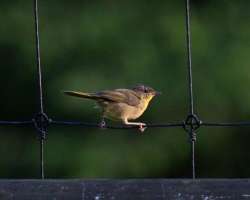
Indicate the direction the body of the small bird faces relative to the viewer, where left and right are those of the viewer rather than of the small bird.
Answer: facing to the right of the viewer
